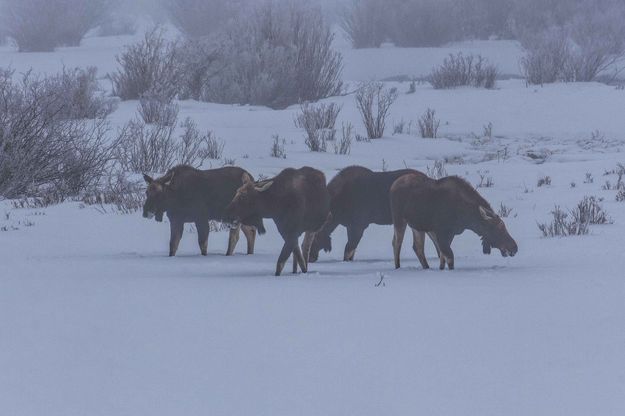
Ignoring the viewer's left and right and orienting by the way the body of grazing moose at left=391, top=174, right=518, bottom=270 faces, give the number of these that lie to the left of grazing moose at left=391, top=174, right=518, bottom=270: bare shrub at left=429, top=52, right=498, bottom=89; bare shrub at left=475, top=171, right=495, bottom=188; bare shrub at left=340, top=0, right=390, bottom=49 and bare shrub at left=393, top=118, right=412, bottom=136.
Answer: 4

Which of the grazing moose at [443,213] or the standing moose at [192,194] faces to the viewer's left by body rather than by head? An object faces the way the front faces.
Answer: the standing moose at [192,194]

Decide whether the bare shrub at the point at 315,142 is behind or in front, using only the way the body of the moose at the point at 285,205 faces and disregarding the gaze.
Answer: behind

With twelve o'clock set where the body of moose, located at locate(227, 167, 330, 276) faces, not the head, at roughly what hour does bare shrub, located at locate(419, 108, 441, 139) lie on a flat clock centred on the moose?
The bare shrub is roughly at 5 o'clock from the moose.

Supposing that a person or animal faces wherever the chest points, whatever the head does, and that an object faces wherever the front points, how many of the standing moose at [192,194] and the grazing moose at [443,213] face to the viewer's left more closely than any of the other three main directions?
1

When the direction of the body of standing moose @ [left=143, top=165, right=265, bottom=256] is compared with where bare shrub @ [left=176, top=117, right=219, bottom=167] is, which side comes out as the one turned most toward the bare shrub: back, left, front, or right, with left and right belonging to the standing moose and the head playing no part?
right

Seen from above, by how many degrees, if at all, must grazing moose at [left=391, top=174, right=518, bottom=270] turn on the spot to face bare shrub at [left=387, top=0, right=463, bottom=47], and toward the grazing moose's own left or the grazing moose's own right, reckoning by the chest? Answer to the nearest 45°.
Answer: approximately 90° to the grazing moose's own left

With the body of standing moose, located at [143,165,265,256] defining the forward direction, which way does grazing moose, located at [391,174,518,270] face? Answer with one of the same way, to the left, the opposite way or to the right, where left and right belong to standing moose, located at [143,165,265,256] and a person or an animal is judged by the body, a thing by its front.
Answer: the opposite way

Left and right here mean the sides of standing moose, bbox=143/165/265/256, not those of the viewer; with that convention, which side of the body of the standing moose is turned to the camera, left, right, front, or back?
left

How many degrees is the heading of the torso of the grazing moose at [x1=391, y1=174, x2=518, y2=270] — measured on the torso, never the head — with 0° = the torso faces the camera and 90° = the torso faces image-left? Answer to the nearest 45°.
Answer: approximately 270°

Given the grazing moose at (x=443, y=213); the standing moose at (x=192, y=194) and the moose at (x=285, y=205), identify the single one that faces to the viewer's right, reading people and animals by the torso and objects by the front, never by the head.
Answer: the grazing moose at (x=443, y=213)
